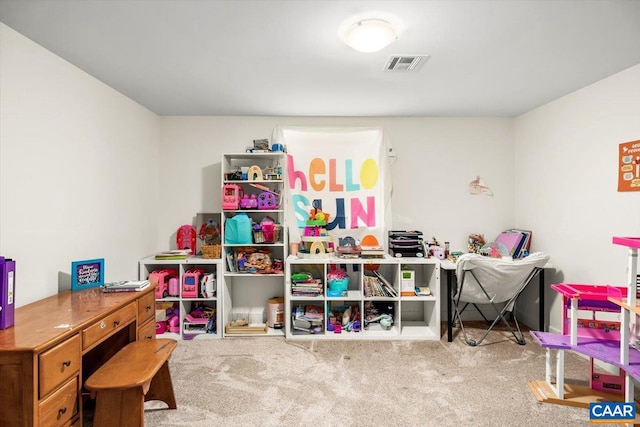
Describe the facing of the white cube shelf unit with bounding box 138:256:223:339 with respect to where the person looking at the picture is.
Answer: facing the viewer

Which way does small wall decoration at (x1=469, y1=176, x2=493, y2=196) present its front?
toward the camera

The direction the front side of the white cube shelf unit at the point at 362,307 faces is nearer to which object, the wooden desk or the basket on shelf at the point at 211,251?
the wooden desk

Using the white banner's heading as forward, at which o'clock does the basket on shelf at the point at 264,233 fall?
The basket on shelf is roughly at 2 o'clock from the white banner.

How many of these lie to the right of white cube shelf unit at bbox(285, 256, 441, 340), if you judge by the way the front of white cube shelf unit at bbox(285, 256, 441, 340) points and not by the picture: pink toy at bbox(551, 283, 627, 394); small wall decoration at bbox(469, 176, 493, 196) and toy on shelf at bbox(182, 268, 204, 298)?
1

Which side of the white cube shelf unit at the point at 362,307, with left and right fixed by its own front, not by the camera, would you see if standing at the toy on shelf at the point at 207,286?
right

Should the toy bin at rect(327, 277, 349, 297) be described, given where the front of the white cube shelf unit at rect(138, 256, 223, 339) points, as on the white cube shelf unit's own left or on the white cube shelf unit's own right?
on the white cube shelf unit's own left

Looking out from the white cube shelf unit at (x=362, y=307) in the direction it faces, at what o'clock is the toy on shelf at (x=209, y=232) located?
The toy on shelf is roughly at 3 o'clock from the white cube shelf unit.

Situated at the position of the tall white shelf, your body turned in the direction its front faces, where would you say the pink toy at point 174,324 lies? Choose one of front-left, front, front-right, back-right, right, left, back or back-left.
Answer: right

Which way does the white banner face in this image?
toward the camera

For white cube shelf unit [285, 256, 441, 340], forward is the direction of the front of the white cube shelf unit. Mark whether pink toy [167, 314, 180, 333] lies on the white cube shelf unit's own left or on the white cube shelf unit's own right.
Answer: on the white cube shelf unit's own right

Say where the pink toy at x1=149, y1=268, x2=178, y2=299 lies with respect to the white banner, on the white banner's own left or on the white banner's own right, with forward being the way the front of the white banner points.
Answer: on the white banner's own right

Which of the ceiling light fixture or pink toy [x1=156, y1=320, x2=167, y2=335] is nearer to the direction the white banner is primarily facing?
the ceiling light fixture
